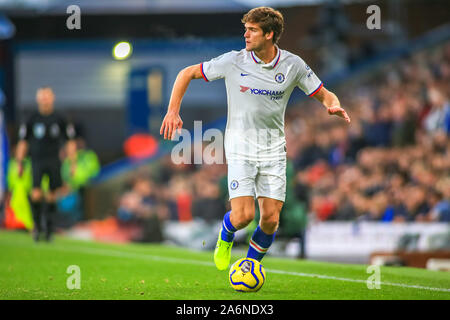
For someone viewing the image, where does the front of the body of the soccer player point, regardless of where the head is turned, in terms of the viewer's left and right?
facing the viewer

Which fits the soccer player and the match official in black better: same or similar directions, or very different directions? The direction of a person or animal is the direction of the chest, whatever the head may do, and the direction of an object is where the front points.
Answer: same or similar directions

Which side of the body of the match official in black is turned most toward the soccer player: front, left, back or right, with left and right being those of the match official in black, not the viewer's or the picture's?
front

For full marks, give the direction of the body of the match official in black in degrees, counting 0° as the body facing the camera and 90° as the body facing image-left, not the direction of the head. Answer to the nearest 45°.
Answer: approximately 0°

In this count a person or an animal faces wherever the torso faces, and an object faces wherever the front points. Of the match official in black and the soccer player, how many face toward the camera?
2

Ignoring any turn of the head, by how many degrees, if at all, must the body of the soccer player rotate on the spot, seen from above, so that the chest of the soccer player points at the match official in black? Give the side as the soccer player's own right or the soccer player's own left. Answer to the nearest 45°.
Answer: approximately 135° to the soccer player's own right
